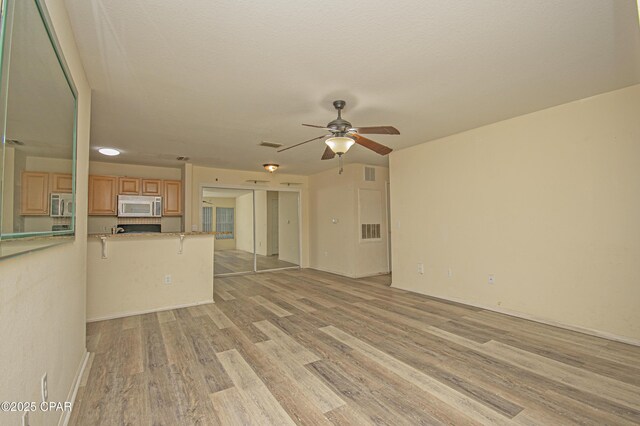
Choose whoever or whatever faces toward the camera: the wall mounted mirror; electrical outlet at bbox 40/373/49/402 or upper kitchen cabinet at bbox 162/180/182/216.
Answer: the upper kitchen cabinet

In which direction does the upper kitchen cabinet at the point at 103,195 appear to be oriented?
toward the camera

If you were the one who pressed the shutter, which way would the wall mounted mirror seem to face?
facing to the right of the viewer

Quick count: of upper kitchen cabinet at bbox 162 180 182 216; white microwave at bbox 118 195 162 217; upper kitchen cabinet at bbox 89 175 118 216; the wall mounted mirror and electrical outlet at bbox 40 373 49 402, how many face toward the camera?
3

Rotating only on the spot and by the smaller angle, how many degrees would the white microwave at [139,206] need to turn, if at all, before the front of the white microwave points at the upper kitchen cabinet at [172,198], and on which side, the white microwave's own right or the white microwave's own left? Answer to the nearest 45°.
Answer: approximately 90° to the white microwave's own left

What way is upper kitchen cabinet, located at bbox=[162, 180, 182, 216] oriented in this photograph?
toward the camera

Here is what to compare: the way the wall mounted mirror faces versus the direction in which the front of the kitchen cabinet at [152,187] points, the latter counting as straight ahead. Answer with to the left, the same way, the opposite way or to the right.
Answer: to the left

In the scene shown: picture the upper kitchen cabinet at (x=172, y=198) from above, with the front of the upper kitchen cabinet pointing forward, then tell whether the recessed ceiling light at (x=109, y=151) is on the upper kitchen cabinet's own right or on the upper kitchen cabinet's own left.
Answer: on the upper kitchen cabinet's own right

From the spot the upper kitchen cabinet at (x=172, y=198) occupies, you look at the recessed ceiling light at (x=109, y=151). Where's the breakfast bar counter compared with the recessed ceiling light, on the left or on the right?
left

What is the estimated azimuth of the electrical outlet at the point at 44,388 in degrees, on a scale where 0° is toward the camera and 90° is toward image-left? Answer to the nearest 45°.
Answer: approximately 270°

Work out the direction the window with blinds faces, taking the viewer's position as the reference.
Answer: facing the viewer

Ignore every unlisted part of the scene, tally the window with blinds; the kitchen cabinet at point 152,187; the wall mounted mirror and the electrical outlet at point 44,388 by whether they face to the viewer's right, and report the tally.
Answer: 2
